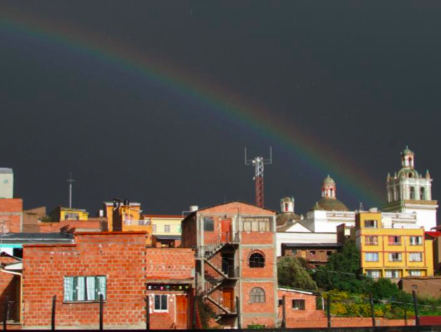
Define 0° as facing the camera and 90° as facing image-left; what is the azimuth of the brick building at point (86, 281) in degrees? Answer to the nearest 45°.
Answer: approximately 0°
